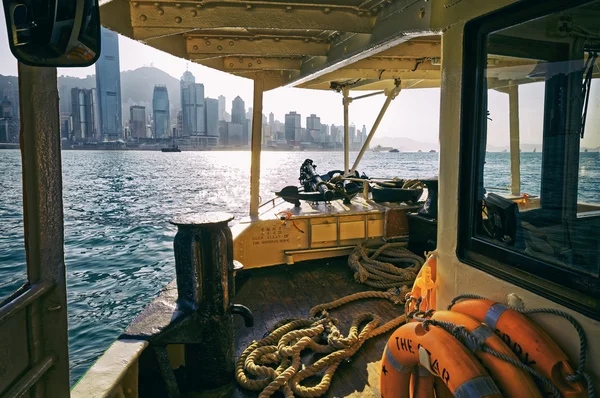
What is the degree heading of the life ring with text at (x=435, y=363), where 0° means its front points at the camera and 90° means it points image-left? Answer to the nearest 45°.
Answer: approximately 45°

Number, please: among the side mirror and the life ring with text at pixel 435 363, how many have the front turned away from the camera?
0

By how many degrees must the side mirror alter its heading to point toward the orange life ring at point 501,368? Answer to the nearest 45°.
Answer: approximately 90° to its left

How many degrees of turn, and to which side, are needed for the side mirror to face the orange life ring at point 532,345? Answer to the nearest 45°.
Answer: approximately 90° to its left

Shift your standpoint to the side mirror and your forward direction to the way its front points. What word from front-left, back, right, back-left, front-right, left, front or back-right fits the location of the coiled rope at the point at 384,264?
back-left

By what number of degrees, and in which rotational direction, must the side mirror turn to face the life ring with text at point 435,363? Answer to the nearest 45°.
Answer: approximately 90° to its left

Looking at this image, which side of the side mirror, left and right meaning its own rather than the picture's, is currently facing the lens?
front

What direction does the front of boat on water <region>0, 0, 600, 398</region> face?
away from the camera
